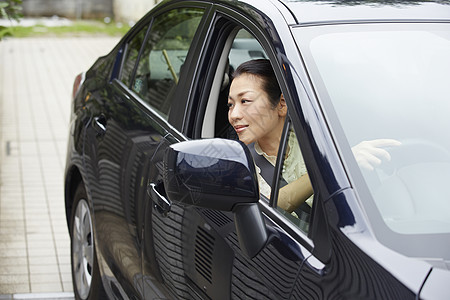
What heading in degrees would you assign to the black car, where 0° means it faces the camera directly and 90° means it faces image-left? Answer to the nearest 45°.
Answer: approximately 315°

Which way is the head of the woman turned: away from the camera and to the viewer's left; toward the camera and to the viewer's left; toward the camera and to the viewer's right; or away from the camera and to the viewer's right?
toward the camera and to the viewer's left
